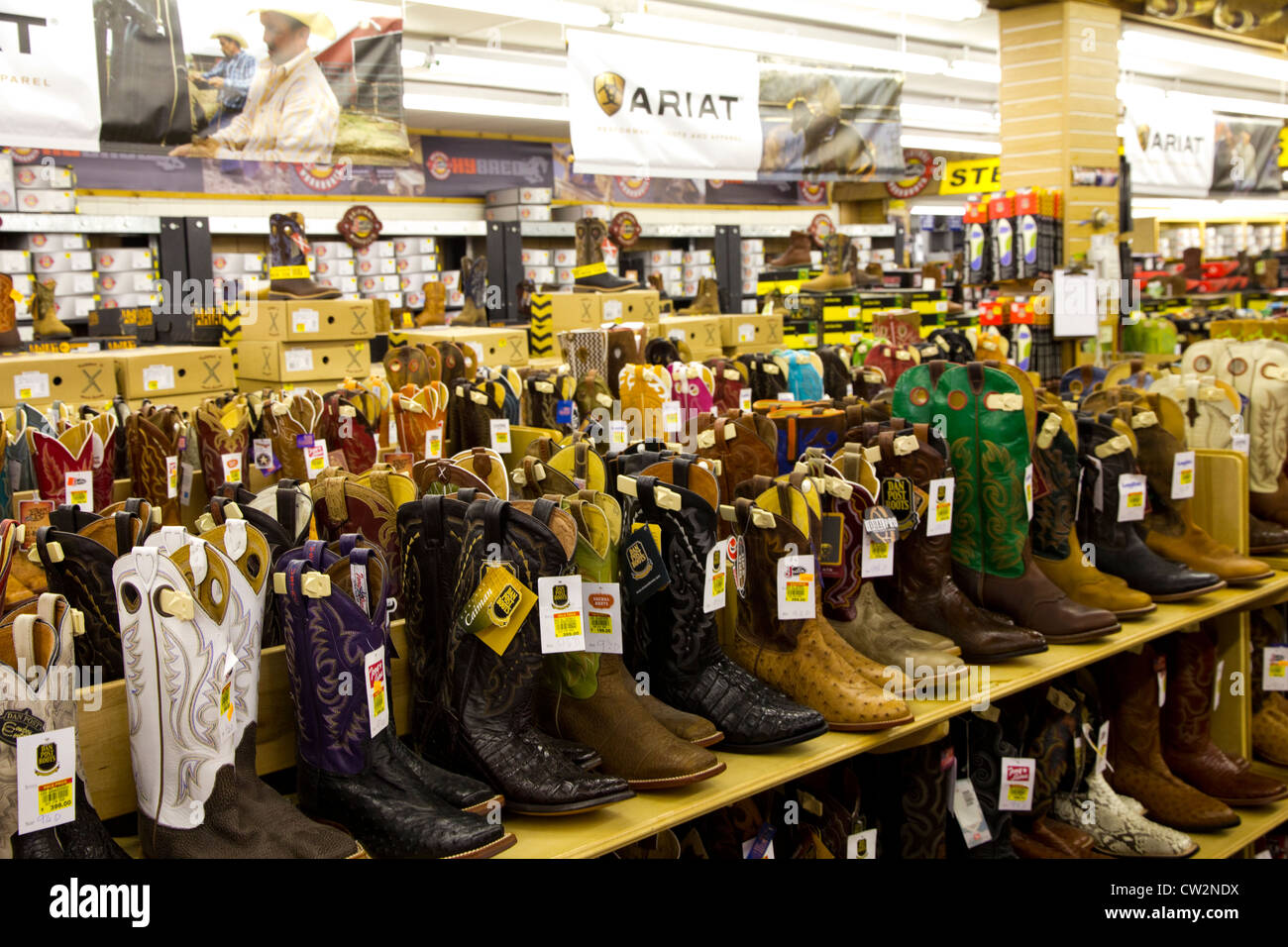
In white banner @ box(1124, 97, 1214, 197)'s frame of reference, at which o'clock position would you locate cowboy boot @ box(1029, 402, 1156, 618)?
The cowboy boot is roughly at 12 o'clock from the white banner.

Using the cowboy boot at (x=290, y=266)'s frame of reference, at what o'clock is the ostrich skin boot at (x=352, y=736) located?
The ostrich skin boot is roughly at 3 o'clock from the cowboy boot.

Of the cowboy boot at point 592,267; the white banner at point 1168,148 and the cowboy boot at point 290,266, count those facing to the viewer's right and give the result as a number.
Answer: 2

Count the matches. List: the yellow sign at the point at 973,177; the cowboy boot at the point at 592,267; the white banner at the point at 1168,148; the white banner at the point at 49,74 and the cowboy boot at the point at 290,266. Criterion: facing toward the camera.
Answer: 3

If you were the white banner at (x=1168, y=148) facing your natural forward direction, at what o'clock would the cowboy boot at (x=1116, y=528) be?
The cowboy boot is roughly at 12 o'clock from the white banner.

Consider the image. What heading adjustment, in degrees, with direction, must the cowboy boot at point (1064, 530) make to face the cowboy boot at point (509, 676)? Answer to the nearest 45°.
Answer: approximately 90° to its right

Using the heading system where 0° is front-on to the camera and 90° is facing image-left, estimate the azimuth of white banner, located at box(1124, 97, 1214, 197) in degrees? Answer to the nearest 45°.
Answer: approximately 0°

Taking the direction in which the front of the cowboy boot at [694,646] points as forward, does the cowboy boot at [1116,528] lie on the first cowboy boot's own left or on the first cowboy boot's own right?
on the first cowboy boot's own left
